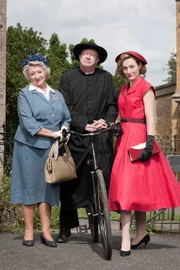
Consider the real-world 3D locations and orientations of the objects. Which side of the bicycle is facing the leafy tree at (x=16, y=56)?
back

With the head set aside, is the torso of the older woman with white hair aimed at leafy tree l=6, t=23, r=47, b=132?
no

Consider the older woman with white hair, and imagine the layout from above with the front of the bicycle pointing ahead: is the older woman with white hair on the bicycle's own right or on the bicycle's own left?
on the bicycle's own right

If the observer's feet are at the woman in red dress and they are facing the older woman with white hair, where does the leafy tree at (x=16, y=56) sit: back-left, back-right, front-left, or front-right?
front-right

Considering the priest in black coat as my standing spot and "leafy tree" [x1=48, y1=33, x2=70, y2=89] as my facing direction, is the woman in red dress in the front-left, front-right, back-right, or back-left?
back-right

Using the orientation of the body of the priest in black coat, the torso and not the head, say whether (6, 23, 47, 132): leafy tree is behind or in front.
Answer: behind

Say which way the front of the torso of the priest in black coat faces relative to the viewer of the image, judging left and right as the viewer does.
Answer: facing the viewer

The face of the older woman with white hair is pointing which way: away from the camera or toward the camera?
toward the camera

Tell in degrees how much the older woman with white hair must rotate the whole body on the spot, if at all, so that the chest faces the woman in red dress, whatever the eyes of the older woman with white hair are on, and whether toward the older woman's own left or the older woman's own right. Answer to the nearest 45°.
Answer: approximately 45° to the older woman's own left

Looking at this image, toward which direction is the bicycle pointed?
toward the camera

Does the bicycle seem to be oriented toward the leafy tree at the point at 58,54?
no

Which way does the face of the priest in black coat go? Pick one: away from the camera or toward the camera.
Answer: toward the camera

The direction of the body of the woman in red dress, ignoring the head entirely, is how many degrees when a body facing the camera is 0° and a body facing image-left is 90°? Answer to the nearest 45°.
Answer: approximately 45°

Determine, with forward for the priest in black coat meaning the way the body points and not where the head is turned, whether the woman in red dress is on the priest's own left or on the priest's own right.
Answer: on the priest's own left

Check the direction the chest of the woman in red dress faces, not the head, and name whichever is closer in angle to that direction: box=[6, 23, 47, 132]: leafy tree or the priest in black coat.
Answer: the priest in black coat
